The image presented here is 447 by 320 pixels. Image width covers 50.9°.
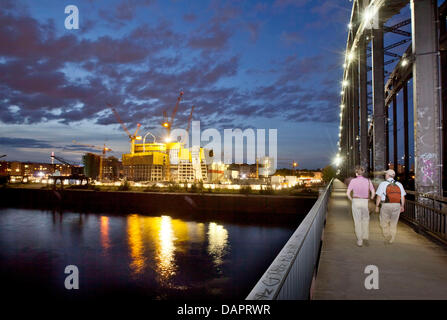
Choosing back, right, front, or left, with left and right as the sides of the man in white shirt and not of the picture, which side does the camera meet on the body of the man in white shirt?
back

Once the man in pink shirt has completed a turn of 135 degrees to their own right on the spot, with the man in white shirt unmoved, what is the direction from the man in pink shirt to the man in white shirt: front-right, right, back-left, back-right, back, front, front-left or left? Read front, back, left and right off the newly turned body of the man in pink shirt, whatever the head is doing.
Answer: left

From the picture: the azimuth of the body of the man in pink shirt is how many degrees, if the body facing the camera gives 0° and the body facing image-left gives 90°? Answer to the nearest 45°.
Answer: approximately 180°
